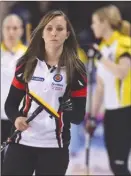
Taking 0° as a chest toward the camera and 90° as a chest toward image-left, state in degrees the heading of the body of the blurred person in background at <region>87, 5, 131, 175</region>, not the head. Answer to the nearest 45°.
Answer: approximately 45°

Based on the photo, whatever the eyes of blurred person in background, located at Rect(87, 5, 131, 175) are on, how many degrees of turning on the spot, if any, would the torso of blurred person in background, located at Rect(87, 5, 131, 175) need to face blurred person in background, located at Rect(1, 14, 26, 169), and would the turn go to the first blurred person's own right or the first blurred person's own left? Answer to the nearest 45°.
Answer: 0° — they already face them

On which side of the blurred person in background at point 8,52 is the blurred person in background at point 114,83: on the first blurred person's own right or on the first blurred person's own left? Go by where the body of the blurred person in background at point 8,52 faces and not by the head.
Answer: on the first blurred person's own left

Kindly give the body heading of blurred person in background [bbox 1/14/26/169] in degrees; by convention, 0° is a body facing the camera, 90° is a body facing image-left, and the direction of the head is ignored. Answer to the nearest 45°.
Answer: approximately 0°
